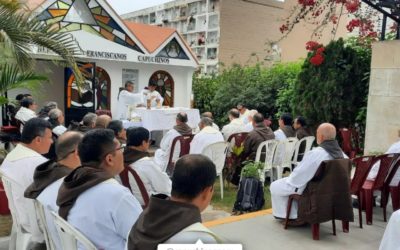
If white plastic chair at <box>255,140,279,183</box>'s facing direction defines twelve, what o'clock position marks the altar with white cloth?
The altar with white cloth is roughly at 12 o'clock from the white plastic chair.

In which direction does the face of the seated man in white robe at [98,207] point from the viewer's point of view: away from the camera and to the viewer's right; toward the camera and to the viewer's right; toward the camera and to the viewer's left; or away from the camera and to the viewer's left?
away from the camera and to the viewer's right

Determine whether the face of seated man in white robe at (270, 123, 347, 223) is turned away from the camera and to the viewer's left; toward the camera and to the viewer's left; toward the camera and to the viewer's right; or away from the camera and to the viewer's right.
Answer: away from the camera and to the viewer's left

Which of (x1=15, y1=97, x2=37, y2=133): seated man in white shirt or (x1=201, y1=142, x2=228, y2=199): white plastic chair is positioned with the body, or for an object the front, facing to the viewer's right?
the seated man in white shirt

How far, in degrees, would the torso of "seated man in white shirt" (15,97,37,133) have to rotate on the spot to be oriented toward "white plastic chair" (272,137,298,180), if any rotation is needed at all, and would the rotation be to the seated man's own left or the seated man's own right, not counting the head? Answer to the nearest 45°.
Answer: approximately 45° to the seated man's own right

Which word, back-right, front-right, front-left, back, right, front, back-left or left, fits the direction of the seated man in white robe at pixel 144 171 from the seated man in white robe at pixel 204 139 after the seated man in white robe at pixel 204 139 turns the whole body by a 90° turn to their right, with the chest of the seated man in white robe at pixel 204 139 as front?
back-right

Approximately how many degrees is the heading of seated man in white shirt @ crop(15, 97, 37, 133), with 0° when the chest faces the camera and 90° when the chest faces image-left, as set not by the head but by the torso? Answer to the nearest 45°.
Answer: approximately 270°

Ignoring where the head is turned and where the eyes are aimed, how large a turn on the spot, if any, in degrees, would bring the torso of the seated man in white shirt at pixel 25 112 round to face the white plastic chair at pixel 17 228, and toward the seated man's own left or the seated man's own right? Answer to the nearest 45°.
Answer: approximately 90° to the seated man's own right

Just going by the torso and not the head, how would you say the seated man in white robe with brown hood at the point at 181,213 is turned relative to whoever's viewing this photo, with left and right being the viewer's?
facing away from the viewer and to the right of the viewer

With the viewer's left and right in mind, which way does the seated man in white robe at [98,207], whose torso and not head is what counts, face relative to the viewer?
facing away from the viewer and to the right of the viewer

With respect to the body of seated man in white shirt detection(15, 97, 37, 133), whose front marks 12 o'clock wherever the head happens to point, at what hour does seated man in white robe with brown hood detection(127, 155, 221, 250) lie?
seated man in white robe with brown hood detection(127, 155, 221, 250) is roughly at 3 o'clock from seated man in white shirt detection(15, 97, 37, 133).

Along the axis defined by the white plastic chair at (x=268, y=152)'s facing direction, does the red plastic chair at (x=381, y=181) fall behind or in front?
behind
